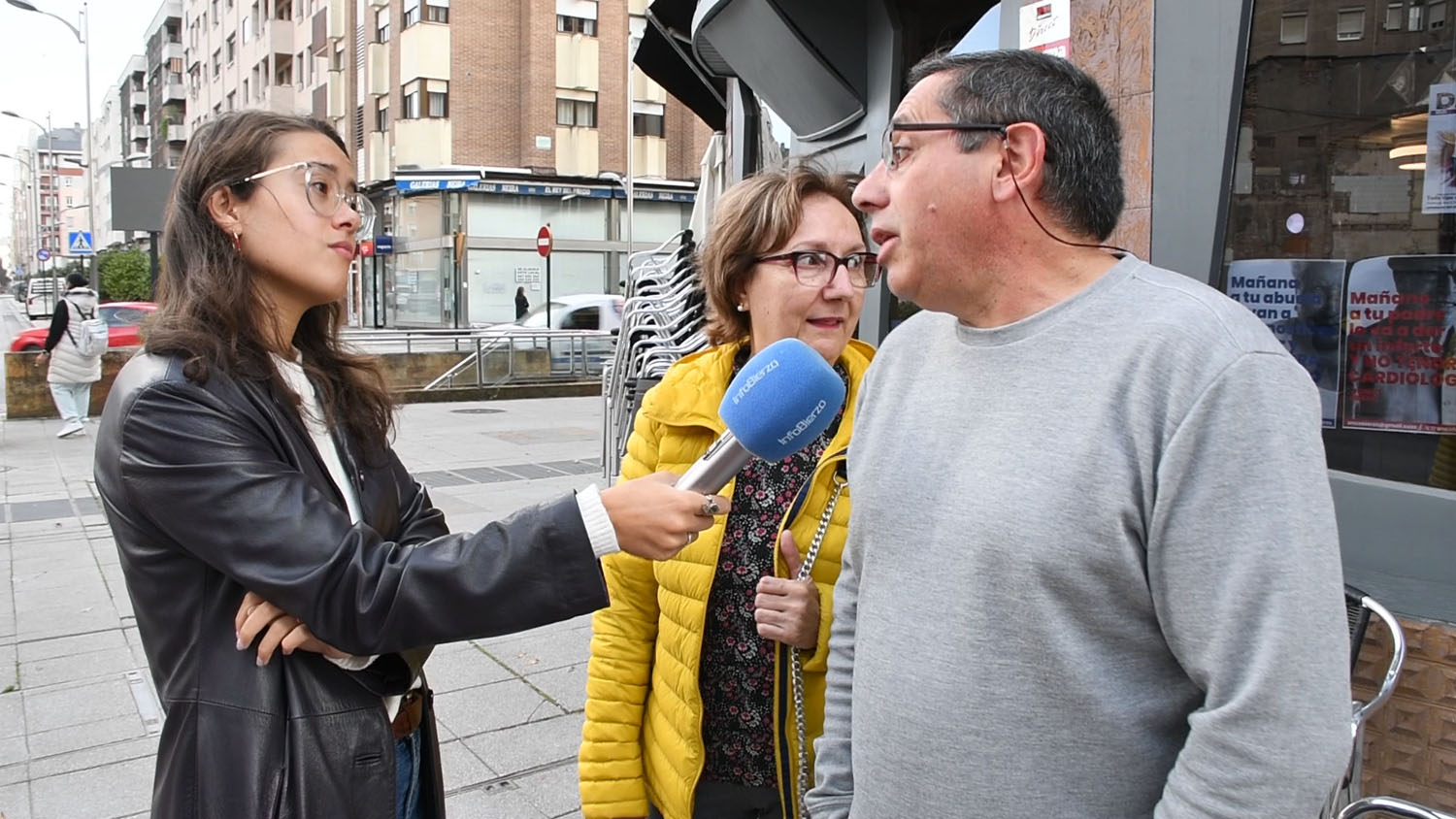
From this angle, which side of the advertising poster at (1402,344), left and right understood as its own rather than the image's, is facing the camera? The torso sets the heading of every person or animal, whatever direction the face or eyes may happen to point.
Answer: front

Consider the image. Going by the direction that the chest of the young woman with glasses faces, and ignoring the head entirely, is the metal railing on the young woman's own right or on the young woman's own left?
on the young woman's own left

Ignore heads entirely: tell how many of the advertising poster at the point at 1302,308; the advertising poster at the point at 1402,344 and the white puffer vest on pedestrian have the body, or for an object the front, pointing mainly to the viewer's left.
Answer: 0

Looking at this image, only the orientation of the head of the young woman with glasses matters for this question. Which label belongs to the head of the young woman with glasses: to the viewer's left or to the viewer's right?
to the viewer's right

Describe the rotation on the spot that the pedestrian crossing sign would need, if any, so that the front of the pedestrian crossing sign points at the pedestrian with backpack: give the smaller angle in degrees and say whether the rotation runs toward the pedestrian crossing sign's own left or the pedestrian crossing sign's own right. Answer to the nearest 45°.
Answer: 0° — it already faces them

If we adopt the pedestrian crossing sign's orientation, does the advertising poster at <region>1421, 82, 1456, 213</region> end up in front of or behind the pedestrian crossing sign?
in front

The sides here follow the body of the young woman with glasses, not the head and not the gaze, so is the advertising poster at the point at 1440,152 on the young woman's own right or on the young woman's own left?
on the young woman's own left

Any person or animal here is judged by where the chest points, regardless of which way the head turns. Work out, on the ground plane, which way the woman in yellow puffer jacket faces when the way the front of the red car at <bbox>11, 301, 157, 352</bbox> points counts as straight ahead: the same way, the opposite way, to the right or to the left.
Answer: to the left

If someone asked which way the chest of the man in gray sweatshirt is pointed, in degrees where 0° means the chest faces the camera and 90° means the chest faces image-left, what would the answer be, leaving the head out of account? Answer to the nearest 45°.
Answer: approximately 45°

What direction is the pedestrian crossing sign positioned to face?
toward the camera

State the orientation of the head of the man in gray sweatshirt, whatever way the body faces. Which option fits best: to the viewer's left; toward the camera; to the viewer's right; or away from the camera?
to the viewer's left

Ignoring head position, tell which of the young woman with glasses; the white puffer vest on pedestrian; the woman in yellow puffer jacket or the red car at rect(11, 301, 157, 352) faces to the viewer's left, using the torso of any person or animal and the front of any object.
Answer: the red car
